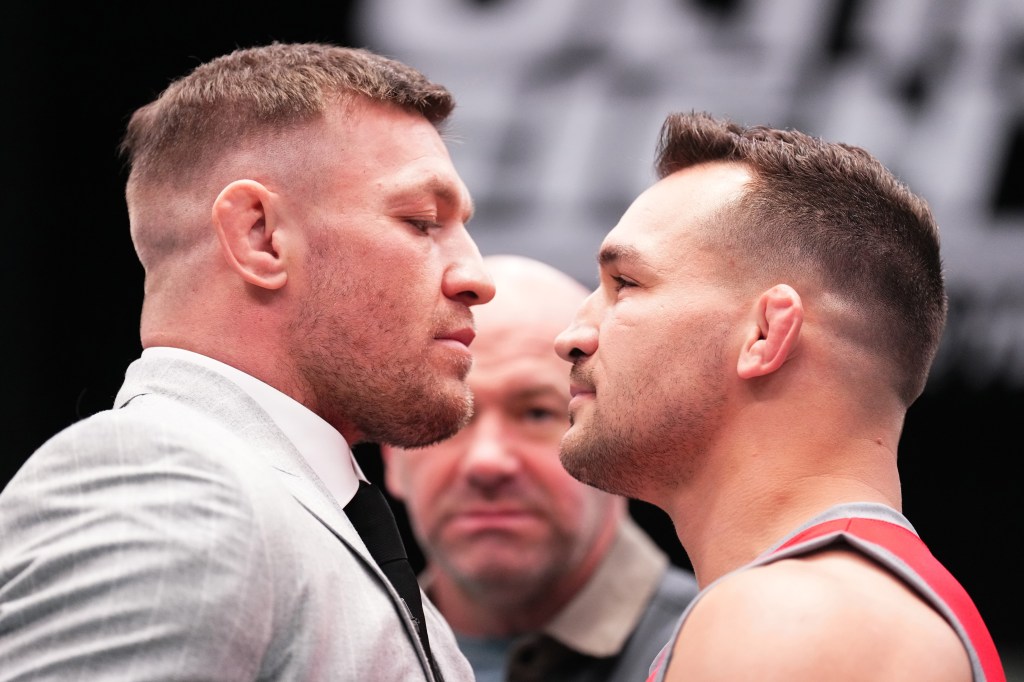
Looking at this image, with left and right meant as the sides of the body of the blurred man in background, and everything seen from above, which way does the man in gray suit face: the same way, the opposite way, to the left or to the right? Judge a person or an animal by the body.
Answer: to the left

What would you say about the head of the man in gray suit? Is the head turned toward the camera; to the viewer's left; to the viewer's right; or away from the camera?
to the viewer's right

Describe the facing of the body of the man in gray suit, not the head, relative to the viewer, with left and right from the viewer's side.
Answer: facing to the right of the viewer

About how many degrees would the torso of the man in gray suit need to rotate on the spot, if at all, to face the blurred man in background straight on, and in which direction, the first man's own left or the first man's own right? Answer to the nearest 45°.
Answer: approximately 45° to the first man's own left

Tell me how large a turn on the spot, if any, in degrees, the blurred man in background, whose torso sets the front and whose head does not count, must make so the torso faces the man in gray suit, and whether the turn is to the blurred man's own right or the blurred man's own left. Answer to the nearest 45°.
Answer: approximately 45° to the blurred man's own right

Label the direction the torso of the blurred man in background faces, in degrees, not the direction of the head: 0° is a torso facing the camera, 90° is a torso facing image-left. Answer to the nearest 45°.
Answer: approximately 0°
